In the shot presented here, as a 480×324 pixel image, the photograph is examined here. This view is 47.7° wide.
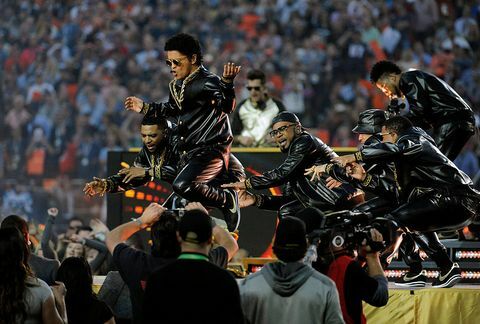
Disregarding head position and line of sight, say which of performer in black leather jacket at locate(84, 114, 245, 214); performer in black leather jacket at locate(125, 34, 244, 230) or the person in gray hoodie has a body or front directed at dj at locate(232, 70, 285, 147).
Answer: the person in gray hoodie

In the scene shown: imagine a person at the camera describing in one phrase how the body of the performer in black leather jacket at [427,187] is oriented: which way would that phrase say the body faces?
to the viewer's left

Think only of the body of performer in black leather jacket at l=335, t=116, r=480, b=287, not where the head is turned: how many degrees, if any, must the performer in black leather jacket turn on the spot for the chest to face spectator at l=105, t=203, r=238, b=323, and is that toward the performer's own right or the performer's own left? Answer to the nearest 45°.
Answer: approximately 45° to the performer's own left

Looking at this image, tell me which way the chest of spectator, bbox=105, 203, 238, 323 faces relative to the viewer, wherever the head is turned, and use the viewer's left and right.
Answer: facing away from the viewer

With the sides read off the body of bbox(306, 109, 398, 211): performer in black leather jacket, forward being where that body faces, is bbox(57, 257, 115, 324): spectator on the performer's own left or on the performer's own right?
on the performer's own left

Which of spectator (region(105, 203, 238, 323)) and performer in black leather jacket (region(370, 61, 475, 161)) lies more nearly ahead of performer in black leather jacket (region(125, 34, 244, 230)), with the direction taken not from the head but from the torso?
the spectator

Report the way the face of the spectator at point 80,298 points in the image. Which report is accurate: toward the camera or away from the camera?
away from the camera

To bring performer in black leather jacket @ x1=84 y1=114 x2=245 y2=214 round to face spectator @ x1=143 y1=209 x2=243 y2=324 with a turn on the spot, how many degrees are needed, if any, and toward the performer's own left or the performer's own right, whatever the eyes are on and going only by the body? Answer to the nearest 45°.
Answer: approximately 45° to the performer's own left

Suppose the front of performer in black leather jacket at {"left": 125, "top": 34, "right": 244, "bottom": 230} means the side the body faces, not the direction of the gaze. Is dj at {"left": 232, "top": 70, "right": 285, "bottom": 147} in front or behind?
behind

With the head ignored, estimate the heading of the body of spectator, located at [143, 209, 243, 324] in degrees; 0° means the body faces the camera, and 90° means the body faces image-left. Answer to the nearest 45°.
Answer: approximately 180°
